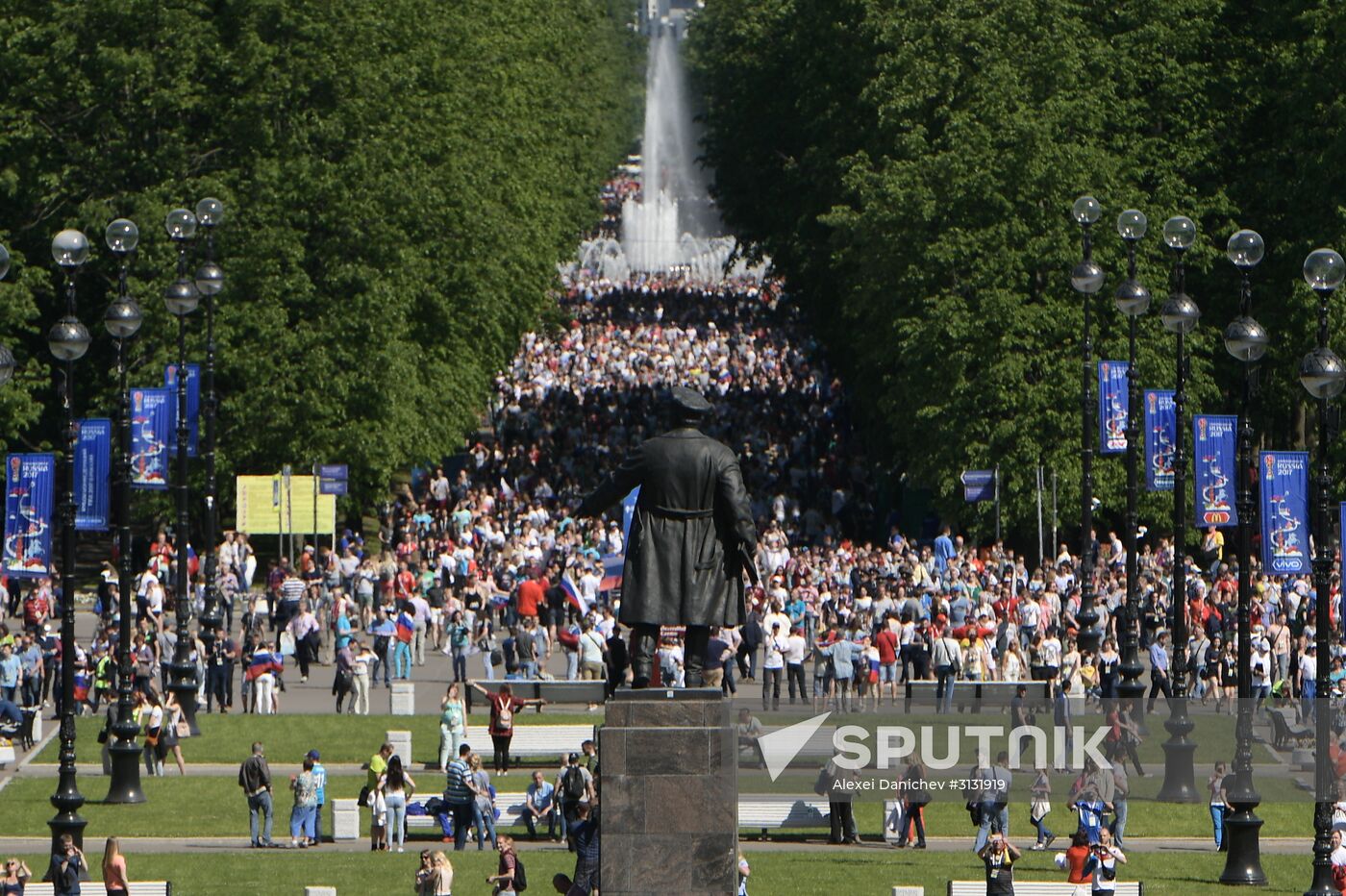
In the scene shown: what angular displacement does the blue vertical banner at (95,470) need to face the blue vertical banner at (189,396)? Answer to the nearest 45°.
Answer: approximately 180°

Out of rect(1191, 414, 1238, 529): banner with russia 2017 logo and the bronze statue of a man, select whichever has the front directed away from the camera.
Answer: the bronze statue of a man

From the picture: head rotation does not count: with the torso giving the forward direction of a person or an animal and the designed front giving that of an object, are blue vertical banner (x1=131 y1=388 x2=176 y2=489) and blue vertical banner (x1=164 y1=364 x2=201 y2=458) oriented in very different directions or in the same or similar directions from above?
same or similar directions

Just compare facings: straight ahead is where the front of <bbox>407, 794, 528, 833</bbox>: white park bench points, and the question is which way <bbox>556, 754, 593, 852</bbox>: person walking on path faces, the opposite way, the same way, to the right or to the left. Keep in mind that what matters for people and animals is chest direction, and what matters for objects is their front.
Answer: the opposite way

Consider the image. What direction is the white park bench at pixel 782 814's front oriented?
toward the camera

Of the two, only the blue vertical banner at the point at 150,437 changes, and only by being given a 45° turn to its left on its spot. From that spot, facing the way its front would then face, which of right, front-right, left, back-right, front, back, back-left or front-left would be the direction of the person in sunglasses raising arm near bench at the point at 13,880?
front-right

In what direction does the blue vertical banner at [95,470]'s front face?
toward the camera

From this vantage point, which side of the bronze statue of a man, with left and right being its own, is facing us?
back

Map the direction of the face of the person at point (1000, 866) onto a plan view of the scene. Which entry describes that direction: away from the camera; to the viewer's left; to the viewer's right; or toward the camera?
toward the camera

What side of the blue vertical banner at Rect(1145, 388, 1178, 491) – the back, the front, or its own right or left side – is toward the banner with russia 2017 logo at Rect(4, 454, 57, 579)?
right
